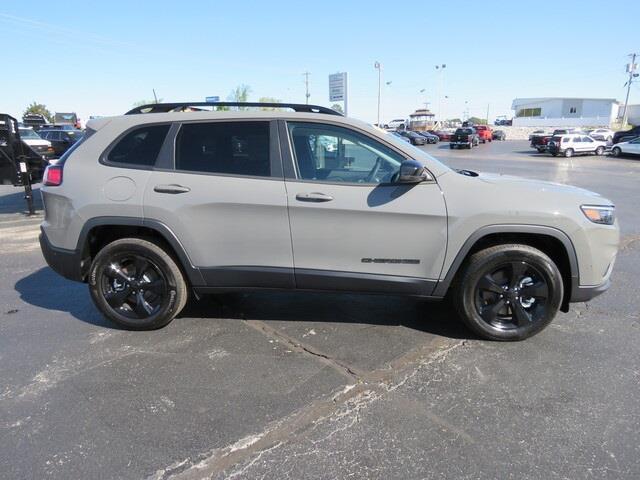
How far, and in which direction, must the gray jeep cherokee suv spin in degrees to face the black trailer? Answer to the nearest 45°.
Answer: approximately 135° to its left

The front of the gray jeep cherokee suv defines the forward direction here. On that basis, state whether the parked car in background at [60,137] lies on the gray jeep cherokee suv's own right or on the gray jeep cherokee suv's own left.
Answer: on the gray jeep cherokee suv's own left

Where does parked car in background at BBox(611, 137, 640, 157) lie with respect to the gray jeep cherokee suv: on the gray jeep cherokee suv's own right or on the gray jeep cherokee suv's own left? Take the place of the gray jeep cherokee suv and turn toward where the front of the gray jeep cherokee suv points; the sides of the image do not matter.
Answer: on the gray jeep cherokee suv's own left

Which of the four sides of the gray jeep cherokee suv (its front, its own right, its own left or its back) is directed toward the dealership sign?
left

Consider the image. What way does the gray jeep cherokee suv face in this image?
to the viewer's right
